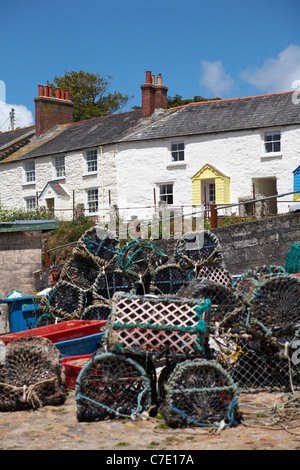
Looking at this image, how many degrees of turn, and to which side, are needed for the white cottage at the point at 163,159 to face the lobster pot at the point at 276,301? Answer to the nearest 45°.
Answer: approximately 45° to its left

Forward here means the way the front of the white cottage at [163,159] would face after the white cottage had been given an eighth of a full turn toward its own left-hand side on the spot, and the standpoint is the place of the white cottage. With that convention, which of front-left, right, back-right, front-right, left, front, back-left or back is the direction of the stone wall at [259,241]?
front

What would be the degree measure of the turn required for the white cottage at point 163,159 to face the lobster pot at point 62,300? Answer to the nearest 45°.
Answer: approximately 45° to its left

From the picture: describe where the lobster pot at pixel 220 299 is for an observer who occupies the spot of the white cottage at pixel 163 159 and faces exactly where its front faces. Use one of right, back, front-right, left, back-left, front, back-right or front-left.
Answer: front-left

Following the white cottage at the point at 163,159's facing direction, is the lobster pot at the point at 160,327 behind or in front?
in front

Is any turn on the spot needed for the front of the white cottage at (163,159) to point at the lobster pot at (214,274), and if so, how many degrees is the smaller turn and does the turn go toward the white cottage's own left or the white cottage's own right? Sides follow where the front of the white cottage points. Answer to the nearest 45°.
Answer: approximately 45° to the white cottage's own left

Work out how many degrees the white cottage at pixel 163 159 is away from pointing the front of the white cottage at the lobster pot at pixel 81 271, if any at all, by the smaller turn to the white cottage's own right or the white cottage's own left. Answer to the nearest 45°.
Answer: approximately 45° to the white cottage's own left

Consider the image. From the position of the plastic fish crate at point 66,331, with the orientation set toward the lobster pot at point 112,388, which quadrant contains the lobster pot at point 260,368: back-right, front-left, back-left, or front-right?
front-left

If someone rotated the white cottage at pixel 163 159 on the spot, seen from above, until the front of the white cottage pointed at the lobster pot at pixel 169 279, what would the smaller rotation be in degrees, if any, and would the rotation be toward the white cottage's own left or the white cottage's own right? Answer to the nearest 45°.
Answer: approximately 45° to the white cottage's own left
